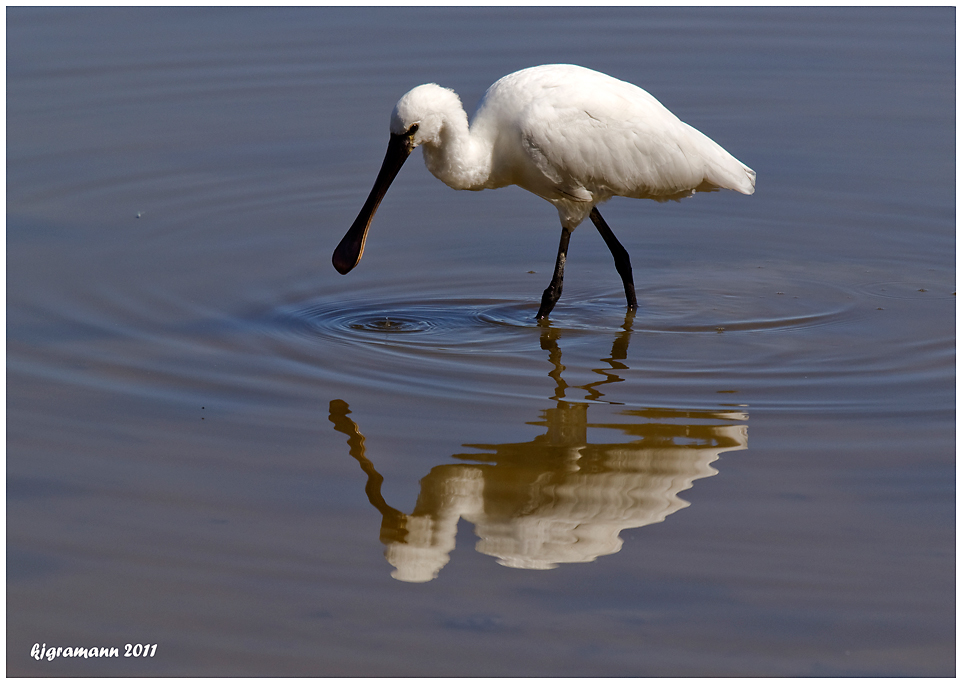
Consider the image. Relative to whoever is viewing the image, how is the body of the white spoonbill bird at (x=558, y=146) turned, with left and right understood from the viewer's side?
facing to the left of the viewer
